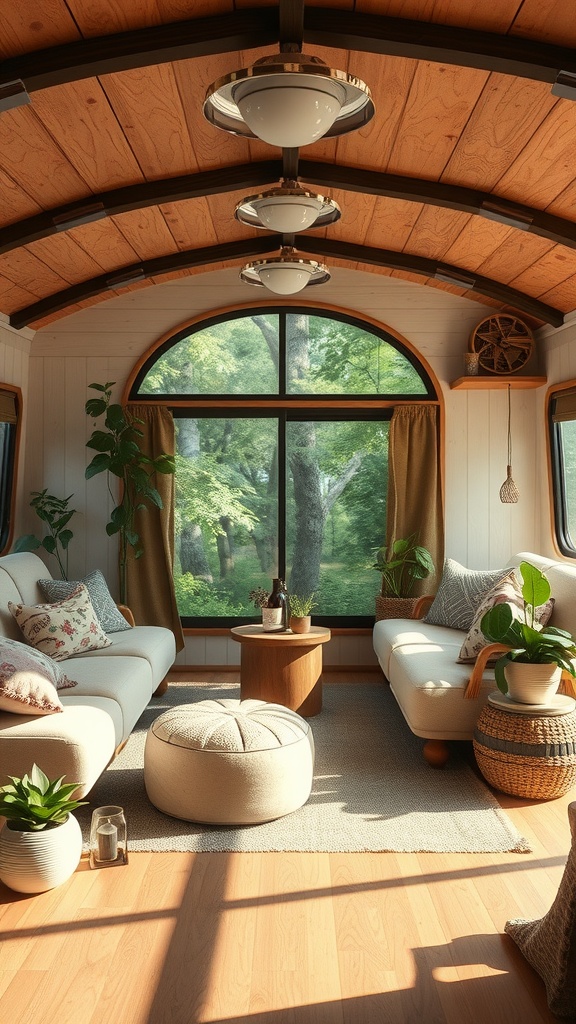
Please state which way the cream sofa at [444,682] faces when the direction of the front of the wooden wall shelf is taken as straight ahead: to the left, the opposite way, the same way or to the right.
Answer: to the right

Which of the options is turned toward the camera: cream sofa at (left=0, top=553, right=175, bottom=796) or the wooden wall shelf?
the wooden wall shelf

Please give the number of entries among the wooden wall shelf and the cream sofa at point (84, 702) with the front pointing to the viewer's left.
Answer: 0

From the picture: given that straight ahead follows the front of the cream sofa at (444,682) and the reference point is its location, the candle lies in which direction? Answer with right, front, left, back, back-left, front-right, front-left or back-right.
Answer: front-left

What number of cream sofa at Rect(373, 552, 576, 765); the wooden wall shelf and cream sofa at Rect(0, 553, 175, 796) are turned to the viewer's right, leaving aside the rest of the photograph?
1

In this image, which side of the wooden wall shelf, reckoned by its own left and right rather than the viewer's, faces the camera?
front

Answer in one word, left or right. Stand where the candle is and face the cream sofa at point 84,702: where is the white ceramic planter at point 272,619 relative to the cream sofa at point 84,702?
right

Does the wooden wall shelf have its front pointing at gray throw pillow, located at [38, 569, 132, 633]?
no

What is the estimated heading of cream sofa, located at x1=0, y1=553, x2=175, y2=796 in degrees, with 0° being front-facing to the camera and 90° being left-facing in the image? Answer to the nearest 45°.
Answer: approximately 270°

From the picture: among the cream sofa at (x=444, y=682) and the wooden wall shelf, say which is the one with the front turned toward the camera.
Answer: the wooden wall shelf

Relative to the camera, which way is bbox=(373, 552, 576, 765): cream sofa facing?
to the viewer's left

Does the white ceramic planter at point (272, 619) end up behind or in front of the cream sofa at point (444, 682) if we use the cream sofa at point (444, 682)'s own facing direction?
in front

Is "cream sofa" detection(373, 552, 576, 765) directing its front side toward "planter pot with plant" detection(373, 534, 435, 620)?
no

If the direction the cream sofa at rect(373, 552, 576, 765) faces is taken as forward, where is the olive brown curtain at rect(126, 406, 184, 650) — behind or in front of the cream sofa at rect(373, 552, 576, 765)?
in front
